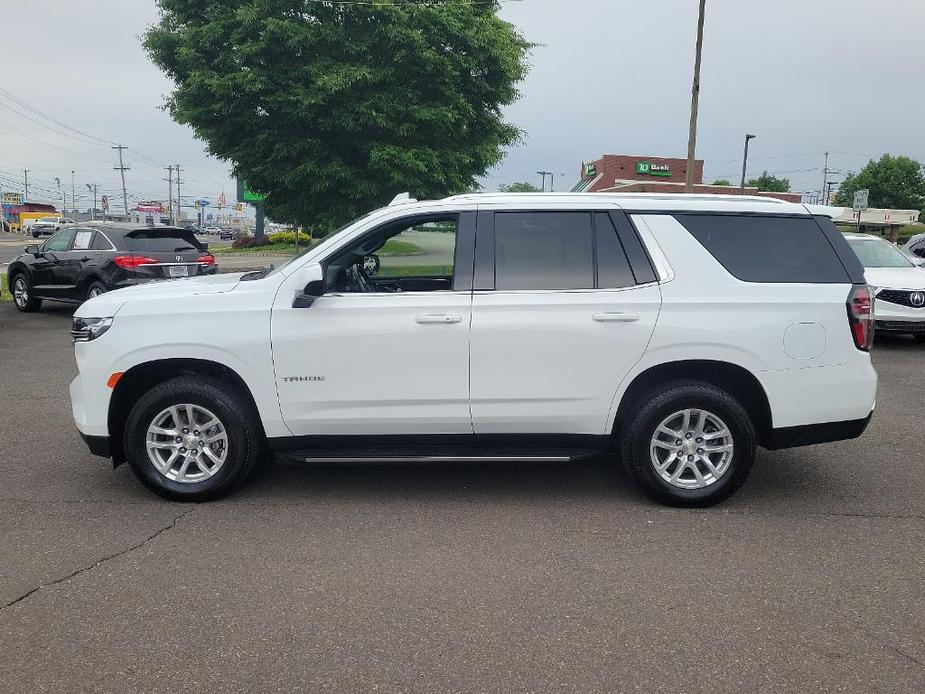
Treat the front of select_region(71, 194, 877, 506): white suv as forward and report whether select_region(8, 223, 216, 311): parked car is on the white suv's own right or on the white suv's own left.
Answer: on the white suv's own right

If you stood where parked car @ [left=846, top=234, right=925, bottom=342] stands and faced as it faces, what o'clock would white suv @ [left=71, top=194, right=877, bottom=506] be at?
The white suv is roughly at 2 o'clock from the parked car.

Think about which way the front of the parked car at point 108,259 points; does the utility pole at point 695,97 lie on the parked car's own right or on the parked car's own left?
on the parked car's own right

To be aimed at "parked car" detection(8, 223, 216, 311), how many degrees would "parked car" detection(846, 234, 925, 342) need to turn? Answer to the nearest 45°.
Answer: approximately 135° to its right

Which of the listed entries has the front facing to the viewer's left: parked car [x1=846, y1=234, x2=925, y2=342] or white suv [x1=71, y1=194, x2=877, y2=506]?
the white suv

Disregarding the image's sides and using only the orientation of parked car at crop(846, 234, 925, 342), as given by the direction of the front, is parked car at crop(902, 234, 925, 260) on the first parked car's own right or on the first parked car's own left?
on the first parked car's own left

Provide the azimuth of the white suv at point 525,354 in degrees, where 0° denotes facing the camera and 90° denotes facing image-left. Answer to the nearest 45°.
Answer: approximately 90°

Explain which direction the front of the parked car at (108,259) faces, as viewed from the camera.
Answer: facing away from the viewer and to the left of the viewer

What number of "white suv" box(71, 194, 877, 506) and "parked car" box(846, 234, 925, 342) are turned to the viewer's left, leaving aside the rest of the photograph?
1

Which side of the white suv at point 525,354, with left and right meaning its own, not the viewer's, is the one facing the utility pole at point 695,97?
right

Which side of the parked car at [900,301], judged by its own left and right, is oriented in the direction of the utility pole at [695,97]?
back

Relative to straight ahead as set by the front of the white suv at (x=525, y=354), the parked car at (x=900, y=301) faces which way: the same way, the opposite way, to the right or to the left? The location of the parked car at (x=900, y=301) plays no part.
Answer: to the left

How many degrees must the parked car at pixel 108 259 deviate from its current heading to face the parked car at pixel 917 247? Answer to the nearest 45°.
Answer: approximately 135° to its right
